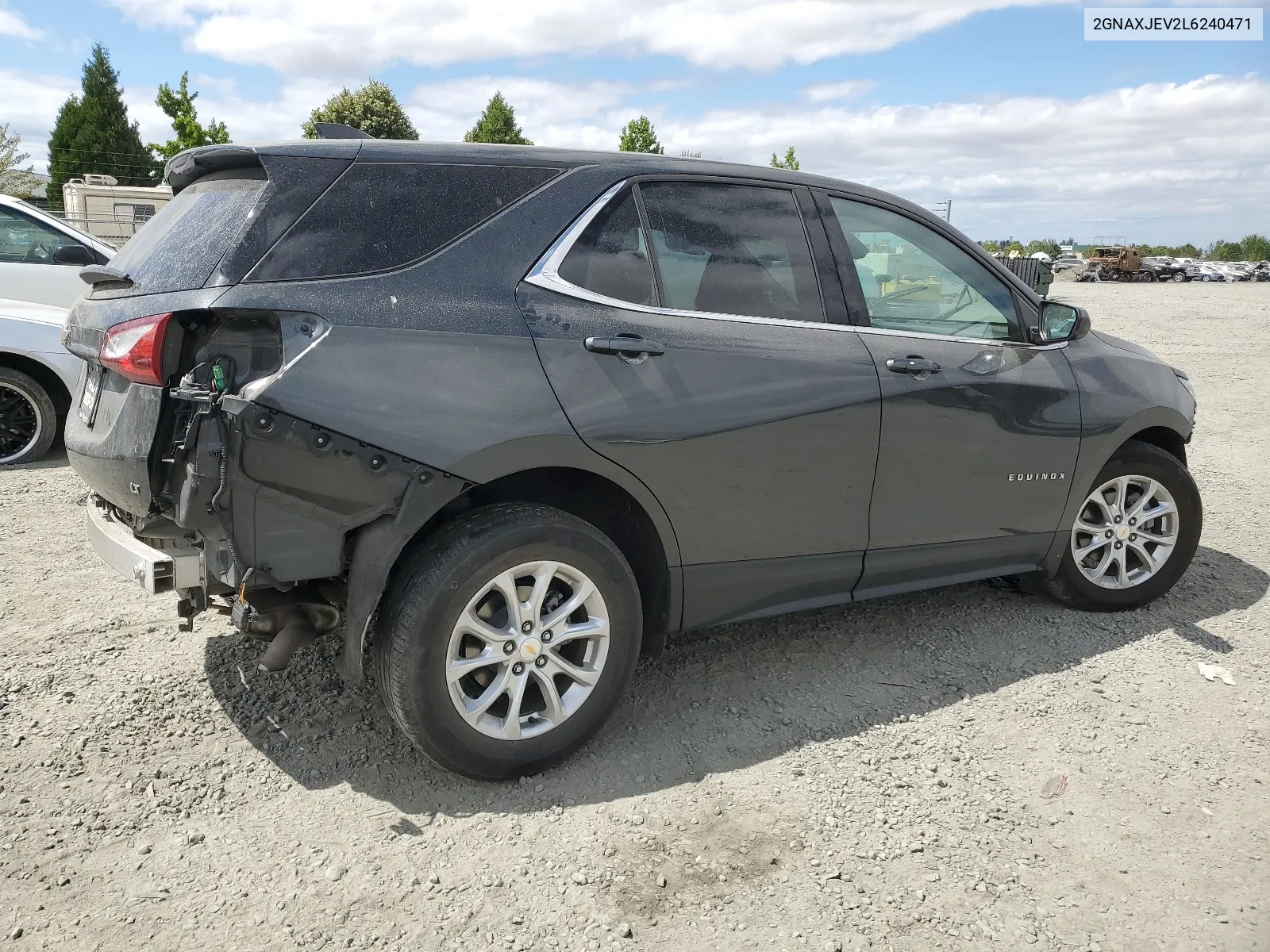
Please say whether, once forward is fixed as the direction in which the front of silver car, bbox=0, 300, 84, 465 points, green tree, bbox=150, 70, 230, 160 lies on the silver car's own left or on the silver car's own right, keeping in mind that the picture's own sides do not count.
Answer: on the silver car's own left

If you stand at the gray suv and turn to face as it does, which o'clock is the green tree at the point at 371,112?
The green tree is roughly at 10 o'clock from the gray suv.

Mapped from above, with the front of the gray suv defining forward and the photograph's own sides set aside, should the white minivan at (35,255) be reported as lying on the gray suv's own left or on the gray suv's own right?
on the gray suv's own left

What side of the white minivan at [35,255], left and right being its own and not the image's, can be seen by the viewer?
right

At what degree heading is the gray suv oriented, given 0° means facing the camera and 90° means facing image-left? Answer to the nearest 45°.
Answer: approximately 225°

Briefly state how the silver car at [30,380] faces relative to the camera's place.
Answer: facing to the right of the viewer

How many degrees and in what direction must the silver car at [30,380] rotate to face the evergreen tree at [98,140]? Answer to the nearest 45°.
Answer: approximately 90° to its left

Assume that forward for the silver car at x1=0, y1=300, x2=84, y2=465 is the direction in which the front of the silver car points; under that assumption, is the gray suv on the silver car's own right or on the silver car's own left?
on the silver car's own right
